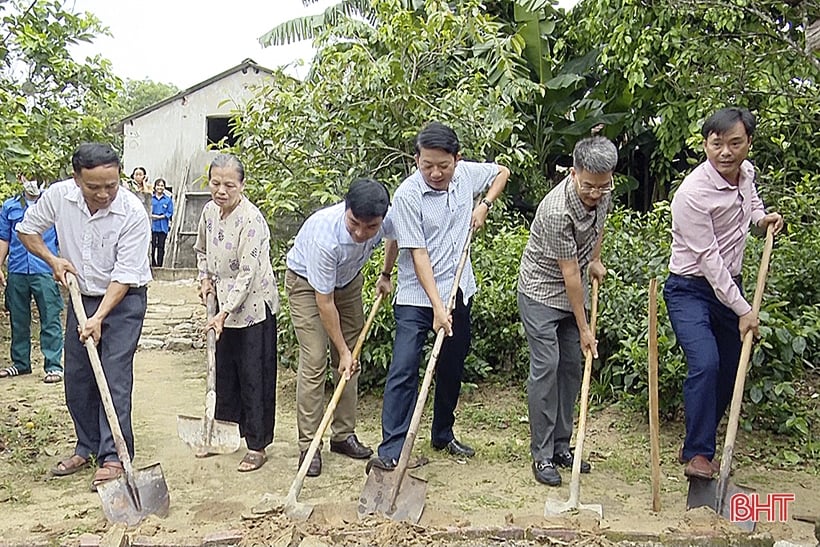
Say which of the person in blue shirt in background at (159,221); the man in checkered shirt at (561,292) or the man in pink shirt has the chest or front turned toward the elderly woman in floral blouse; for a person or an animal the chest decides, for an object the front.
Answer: the person in blue shirt in background

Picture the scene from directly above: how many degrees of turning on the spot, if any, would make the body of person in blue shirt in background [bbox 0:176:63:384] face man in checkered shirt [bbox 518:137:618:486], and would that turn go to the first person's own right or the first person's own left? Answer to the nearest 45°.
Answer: approximately 45° to the first person's own left

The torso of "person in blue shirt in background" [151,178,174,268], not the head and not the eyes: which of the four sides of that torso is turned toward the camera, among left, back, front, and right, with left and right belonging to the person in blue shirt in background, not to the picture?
front

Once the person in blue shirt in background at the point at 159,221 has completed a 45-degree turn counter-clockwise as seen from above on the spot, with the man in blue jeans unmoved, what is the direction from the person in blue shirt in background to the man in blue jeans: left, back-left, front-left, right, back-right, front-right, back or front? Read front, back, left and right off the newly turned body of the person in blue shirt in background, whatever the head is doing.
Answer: front-right

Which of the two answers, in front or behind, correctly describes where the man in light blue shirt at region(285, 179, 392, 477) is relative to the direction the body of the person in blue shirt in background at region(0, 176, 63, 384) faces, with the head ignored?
in front

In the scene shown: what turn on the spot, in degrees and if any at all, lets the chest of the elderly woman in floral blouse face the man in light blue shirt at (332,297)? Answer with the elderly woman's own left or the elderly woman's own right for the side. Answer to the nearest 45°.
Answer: approximately 90° to the elderly woman's own left

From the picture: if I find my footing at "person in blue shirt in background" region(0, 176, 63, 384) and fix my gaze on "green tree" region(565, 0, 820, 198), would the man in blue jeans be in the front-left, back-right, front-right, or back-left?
front-right

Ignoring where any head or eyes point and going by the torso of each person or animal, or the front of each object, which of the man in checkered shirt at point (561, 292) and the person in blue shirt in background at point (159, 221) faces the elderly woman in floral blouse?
the person in blue shirt in background

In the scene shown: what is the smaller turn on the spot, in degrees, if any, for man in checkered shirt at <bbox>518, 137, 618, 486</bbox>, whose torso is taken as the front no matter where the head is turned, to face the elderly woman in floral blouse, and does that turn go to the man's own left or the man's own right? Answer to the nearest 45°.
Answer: approximately 135° to the man's own right
